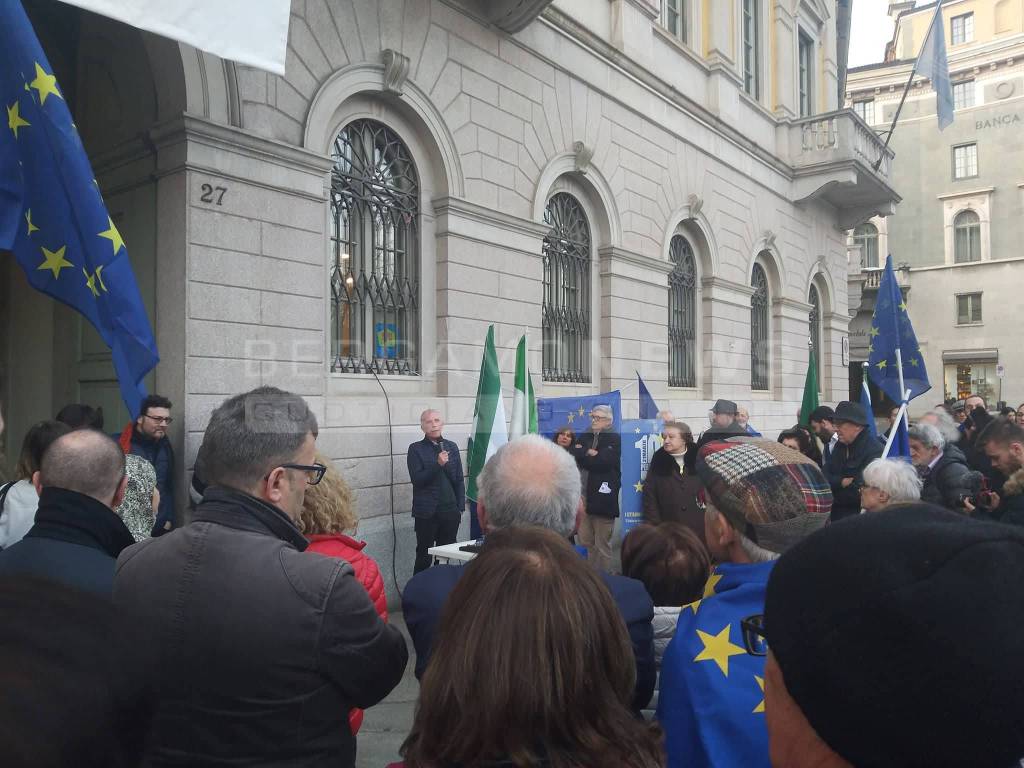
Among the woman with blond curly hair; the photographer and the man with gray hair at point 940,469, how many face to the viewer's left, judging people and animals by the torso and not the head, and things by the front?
2

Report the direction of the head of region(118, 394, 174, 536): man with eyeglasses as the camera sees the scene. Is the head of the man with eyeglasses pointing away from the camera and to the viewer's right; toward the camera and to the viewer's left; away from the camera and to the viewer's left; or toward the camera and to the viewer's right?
toward the camera and to the viewer's right

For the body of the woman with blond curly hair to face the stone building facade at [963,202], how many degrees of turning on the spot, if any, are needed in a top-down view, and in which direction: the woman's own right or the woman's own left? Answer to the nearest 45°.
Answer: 0° — they already face it

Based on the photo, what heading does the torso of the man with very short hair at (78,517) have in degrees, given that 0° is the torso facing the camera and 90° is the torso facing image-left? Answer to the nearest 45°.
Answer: approximately 180°

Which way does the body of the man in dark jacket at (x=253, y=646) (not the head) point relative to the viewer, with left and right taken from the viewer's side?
facing away from the viewer and to the right of the viewer

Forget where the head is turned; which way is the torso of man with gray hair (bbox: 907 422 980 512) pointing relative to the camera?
to the viewer's left

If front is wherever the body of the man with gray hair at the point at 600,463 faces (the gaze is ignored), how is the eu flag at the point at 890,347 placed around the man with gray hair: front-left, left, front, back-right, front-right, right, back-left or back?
back-left

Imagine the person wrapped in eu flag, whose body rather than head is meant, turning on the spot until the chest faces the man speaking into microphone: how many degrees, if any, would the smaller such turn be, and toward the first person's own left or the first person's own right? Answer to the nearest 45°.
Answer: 0° — they already face them

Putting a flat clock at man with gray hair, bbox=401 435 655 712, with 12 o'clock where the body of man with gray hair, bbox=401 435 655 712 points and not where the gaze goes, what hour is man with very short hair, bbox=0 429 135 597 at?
man with very short hair, bbox=0 429 135 597 is roughly at 9 o'clock from man with gray hair, bbox=401 435 655 712.

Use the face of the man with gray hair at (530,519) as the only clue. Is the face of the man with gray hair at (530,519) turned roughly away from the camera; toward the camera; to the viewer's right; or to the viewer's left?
away from the camera

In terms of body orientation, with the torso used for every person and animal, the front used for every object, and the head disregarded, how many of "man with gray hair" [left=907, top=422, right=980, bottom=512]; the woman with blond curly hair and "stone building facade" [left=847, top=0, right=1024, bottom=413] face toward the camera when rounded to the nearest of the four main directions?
1

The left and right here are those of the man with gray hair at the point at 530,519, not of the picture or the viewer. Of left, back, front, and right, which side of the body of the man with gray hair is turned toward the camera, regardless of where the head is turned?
back

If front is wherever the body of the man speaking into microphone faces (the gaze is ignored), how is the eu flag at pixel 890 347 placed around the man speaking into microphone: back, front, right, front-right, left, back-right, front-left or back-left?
front-left

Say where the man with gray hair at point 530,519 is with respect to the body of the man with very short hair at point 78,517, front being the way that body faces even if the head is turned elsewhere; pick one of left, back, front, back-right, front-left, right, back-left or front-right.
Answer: back-right

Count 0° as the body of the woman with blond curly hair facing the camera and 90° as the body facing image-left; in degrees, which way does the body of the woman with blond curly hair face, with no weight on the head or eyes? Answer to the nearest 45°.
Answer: approximately 225°

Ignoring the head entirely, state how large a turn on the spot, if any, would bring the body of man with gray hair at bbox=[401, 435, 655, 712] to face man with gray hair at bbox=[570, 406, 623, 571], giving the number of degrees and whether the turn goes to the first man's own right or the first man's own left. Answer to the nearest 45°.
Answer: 0° — they already face them

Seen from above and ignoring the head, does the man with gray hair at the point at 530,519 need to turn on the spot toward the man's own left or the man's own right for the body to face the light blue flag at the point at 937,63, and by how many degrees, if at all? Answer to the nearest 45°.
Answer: approximately 45° to the man's own right

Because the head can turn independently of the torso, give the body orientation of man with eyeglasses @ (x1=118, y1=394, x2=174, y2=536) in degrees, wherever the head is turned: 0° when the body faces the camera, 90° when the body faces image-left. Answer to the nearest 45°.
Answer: approximately 315°

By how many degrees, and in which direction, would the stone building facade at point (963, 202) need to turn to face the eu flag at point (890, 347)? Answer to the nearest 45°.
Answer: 0° — it already faces it
